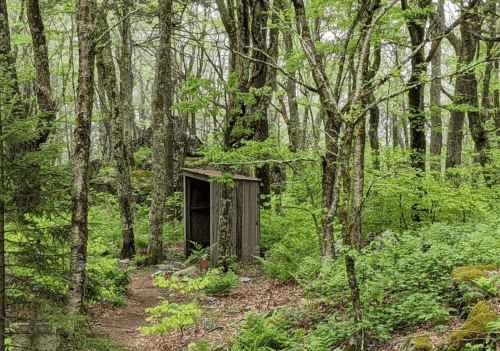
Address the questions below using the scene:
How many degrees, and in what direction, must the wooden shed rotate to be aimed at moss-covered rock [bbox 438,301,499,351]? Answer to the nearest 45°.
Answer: approximately 45° to its left

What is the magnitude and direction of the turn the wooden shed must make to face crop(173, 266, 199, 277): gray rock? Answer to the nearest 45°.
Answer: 0° — it already faces it

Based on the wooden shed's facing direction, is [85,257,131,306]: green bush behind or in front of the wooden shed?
in front

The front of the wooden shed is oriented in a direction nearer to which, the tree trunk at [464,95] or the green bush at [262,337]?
the green bush

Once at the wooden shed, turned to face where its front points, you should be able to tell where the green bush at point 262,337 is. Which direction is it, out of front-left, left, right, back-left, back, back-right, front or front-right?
front-left

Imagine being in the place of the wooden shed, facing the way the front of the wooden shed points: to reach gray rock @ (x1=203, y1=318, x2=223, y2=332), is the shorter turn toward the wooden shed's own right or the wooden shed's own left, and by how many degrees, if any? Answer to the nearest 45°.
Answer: approximately 45° to the wooden shed's own left

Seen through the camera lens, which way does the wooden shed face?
facing the viewer and to the left of the viewer

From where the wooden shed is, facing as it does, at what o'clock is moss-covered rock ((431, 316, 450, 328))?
The moss-covered rock is roughly at 10 o'clock from the wooden shed.

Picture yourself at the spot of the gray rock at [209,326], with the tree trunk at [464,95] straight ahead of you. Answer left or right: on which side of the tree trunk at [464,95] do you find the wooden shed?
left
